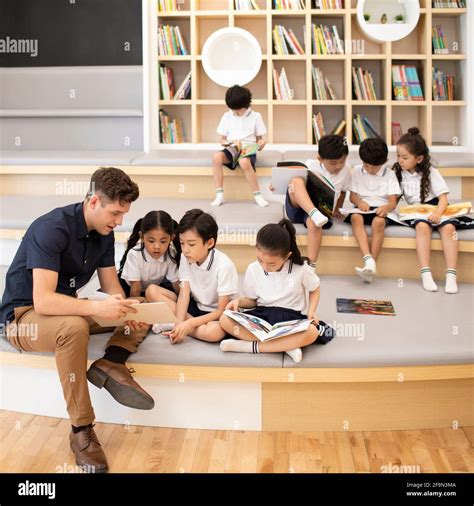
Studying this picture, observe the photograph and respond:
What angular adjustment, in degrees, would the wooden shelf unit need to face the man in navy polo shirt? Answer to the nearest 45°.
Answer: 0° — it already faces them

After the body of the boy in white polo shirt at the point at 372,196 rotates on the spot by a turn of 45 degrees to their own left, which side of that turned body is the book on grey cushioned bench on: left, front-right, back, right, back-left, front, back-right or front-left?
front-right

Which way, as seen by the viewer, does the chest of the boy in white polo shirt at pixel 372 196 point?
toward the camera

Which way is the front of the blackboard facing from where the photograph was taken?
facing the viewer

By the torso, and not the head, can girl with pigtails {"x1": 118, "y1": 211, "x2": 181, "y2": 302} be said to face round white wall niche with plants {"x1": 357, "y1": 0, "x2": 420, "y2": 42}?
no

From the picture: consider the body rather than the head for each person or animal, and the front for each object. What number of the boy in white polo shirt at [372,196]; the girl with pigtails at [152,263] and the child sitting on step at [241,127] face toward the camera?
3

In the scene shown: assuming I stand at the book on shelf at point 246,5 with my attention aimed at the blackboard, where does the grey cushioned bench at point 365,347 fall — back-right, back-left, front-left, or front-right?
back-left

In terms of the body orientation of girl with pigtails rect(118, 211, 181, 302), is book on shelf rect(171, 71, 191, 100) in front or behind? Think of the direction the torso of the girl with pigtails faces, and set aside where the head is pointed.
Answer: behind

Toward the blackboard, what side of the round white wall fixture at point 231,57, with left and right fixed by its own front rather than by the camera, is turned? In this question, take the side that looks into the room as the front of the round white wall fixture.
right

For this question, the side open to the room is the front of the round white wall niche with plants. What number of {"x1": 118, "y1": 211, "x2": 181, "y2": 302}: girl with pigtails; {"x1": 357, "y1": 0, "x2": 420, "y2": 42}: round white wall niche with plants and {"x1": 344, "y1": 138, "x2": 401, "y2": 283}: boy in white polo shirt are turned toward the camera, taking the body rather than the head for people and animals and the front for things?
3

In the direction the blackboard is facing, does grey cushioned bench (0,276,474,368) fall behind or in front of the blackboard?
in front

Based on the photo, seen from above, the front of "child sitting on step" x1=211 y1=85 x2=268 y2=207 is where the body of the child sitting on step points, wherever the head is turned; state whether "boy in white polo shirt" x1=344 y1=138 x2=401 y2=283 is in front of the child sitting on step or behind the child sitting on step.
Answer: in front

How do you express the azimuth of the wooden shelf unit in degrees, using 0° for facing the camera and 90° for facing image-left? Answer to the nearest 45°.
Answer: approximately 0°

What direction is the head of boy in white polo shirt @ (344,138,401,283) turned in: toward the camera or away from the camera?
toward the camera

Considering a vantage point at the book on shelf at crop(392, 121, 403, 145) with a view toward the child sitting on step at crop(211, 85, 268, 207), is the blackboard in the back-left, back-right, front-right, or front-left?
front-right

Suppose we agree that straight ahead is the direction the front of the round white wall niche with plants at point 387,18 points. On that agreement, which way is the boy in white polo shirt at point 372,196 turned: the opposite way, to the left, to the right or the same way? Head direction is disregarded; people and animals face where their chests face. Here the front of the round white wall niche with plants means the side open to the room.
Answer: the same way

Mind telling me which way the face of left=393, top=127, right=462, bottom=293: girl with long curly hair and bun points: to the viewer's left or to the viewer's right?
to the viewer's left
